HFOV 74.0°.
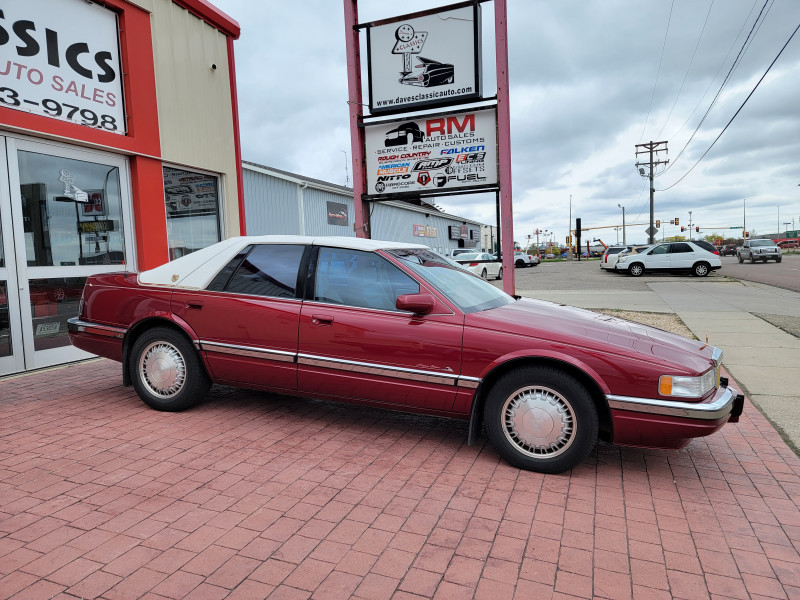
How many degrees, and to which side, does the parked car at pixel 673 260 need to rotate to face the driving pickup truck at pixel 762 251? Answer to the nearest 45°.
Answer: approximately 90° to its right

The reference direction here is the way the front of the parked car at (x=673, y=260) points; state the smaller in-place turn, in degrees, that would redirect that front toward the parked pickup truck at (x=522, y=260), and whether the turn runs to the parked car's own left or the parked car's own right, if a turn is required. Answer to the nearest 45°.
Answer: approximately 45° to the parked car's own right

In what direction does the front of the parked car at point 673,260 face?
to the viewer's left

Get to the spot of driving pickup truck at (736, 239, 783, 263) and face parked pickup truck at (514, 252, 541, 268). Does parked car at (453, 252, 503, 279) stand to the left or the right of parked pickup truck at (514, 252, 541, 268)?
left

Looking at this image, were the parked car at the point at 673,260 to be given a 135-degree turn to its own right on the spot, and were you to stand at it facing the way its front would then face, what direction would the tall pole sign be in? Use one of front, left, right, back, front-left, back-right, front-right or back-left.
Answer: back-right

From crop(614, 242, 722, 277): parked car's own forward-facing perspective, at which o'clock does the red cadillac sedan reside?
The red cadillac sedan is roughly at 9 o'clock from the parked car.

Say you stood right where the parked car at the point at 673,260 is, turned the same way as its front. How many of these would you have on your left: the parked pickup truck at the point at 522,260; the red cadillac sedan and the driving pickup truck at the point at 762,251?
1
